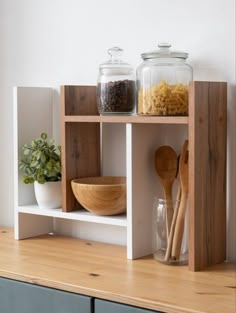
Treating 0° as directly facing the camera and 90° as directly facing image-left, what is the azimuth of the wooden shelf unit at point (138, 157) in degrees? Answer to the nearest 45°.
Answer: approximately 45°
